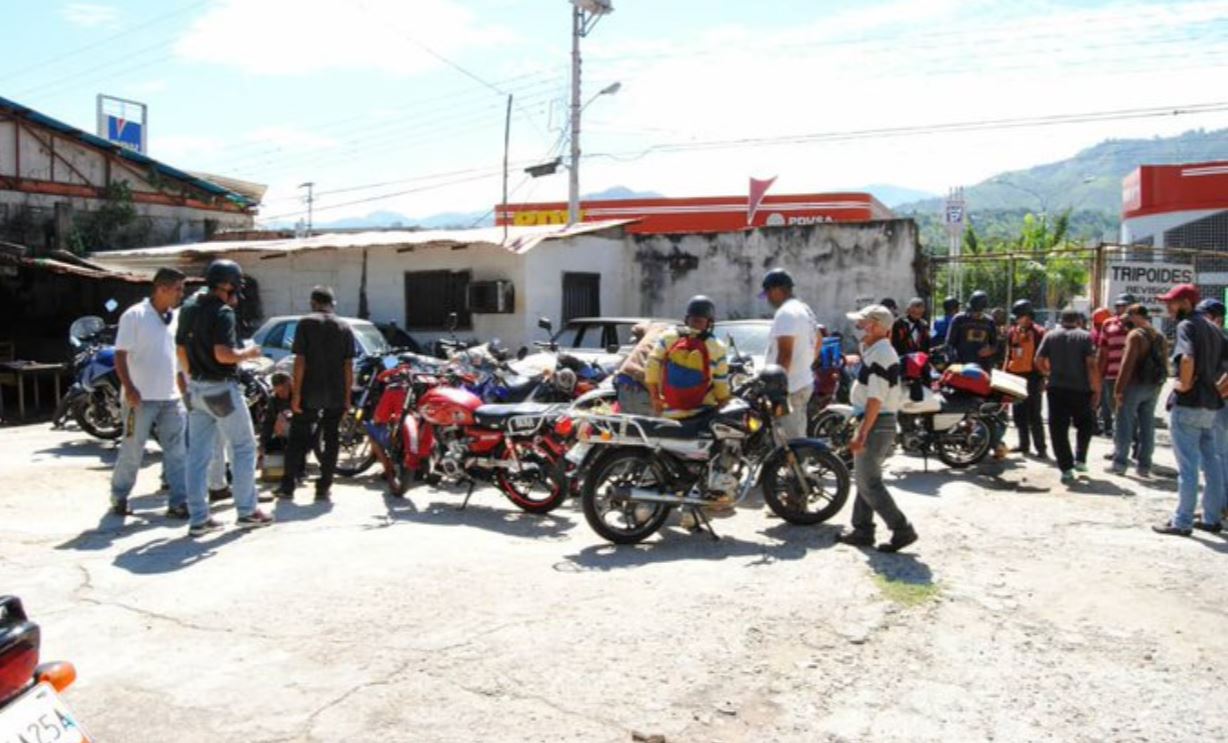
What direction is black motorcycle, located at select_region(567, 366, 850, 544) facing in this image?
to the viewer's right

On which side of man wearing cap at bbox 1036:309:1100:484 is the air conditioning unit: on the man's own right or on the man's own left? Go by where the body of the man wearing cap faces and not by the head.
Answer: on the man's own left

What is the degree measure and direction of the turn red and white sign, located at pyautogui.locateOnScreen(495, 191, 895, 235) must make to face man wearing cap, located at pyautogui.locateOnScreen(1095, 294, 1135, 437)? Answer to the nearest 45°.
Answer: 0° — it already faces them

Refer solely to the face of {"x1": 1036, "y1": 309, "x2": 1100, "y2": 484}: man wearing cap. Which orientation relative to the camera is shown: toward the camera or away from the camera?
away from the camera

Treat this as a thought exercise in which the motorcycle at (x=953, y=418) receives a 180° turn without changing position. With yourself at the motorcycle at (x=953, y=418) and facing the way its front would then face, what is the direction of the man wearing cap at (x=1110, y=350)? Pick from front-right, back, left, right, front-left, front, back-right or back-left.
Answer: front-left

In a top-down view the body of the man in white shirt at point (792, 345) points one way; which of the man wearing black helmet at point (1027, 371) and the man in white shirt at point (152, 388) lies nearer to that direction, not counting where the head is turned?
the man in white shirt

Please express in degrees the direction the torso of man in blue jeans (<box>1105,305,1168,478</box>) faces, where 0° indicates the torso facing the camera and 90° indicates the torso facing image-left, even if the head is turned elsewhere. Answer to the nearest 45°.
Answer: approximately 135°
